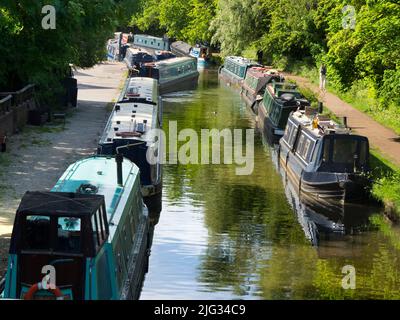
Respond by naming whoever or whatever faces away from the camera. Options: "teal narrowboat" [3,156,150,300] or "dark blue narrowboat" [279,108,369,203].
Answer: the teal narrowboat

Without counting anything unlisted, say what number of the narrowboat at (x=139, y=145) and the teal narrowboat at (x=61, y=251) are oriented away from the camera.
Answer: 2

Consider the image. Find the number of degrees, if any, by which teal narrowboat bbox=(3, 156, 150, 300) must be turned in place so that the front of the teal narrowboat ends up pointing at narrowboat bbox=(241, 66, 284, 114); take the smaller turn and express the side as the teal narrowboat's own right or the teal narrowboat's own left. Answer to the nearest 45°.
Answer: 0° — it already faces it

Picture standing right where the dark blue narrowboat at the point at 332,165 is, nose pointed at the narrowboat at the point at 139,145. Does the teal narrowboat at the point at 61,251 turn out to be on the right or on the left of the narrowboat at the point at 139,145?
left

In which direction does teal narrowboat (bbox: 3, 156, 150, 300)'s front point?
away from the camera

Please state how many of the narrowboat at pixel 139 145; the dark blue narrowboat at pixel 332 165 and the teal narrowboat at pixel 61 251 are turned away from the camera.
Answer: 2

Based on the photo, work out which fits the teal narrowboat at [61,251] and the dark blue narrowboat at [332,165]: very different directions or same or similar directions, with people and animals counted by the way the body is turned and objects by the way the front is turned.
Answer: very different directions

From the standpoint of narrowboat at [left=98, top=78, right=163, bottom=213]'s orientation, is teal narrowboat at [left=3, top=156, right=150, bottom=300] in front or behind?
behind

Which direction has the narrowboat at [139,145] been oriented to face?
away from the camera

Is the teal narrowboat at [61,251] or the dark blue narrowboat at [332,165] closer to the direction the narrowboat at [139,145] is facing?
the dark blue narrowboat

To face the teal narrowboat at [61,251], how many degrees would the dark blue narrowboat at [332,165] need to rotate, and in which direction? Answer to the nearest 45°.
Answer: approximately 45° to its right

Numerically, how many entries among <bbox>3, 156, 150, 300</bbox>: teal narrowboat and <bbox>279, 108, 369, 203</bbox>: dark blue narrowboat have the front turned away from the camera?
1

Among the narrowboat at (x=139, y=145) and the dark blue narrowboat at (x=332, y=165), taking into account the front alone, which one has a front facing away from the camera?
the narrowboat

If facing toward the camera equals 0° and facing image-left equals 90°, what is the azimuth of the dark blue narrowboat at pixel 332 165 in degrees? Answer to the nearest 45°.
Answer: approximately 315°
